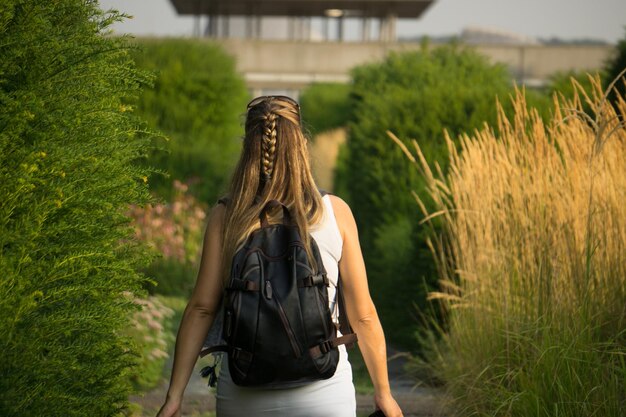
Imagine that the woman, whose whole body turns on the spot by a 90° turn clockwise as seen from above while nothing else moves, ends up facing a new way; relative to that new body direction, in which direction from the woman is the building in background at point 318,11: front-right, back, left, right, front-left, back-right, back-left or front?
left

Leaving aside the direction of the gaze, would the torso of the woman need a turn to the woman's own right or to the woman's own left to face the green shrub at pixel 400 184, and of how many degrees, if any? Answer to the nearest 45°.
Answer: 0° — they already face it

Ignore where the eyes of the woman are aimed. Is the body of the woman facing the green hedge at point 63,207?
no

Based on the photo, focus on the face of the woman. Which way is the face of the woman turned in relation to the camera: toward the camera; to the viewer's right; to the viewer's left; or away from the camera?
away from the camera

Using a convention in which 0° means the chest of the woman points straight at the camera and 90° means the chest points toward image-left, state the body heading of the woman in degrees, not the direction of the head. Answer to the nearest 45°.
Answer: approximately 180°
